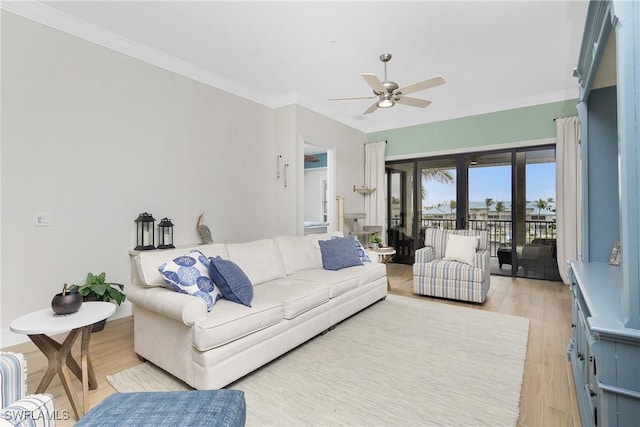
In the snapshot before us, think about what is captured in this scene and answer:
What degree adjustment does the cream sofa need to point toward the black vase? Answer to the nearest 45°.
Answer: approximately 135° to its right

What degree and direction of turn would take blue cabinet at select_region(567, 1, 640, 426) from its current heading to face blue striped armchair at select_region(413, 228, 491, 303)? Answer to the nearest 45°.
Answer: approximately 45° to its right

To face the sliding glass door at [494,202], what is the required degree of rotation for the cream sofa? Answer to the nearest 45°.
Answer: approximately 90° to its left

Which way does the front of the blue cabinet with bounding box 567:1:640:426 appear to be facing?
to the viewer's left

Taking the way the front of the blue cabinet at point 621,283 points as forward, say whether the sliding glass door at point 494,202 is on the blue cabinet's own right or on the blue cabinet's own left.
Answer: on the blue cabinet's own right

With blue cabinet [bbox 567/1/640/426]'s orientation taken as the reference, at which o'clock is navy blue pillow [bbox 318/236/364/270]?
The navy blue pillow is roughly at 1 o'clock from the blue cabinet.

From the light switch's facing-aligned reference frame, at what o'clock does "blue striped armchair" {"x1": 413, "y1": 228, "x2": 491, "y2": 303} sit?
The blue striped armchair is roughly at 10 o'clock from the light switch.

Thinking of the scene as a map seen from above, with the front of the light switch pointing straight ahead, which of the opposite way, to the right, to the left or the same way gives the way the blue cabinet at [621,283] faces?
the opposite way

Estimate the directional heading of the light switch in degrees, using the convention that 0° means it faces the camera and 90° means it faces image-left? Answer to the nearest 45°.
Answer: approximately 0°

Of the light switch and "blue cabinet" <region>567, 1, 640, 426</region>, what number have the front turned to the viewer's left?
1

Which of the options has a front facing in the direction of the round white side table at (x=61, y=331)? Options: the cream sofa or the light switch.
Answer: the light switch

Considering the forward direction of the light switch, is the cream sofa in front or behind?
in front
